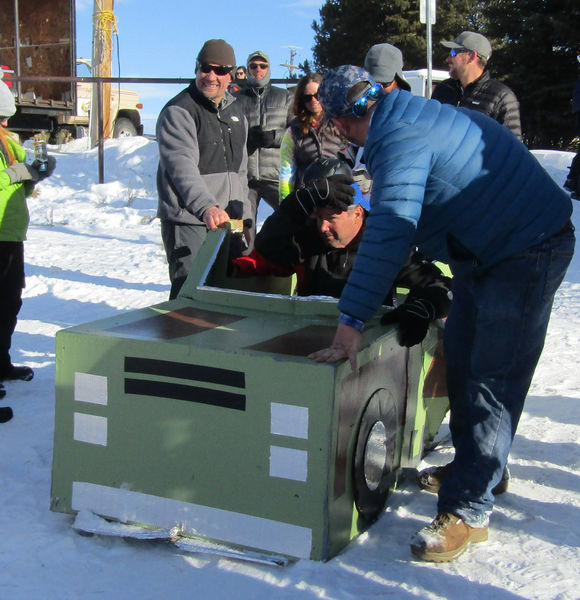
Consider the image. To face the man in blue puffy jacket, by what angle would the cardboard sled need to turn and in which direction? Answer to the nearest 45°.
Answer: approximately 135° to its left

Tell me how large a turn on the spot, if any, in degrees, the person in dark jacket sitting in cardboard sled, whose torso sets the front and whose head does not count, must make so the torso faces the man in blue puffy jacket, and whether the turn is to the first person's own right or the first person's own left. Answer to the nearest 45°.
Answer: approximately 90° to the first person's own left

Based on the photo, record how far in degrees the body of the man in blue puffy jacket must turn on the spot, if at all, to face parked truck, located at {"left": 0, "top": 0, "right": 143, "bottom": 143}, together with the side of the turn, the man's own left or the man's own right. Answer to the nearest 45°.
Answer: approximately 45° to the man's own right

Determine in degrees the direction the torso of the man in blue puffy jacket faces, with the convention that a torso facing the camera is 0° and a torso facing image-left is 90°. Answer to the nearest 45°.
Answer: approximately 90°

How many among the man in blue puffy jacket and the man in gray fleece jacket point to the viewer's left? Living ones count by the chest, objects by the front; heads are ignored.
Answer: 1

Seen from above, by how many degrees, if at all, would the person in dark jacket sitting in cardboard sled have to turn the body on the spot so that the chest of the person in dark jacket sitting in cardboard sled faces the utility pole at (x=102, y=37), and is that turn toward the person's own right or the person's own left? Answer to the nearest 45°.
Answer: approximately 135° to the person's own right

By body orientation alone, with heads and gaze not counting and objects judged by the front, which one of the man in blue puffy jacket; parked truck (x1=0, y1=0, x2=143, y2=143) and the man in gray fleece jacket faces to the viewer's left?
the man in blue puffy jacket

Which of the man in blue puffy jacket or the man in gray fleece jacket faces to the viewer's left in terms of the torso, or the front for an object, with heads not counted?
the man in blue puffy jacket

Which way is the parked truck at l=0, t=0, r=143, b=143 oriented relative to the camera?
to the viewer's right

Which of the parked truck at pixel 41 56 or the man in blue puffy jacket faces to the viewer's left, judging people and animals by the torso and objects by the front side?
the man in blue puffy jacket

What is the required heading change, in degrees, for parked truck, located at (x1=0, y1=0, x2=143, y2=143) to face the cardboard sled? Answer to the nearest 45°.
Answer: approximately 90° to its right

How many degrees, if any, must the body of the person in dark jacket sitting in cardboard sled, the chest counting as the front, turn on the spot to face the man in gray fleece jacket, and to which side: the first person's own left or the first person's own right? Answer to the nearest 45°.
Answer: approximately 90° to the first person's own right

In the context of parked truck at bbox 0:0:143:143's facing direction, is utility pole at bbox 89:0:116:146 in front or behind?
in front

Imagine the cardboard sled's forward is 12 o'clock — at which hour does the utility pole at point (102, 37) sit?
The utility pole is roughly at 4 o'clock from the cardboard sled.

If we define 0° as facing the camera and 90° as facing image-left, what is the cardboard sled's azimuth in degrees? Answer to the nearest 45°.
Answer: approximately 45°
